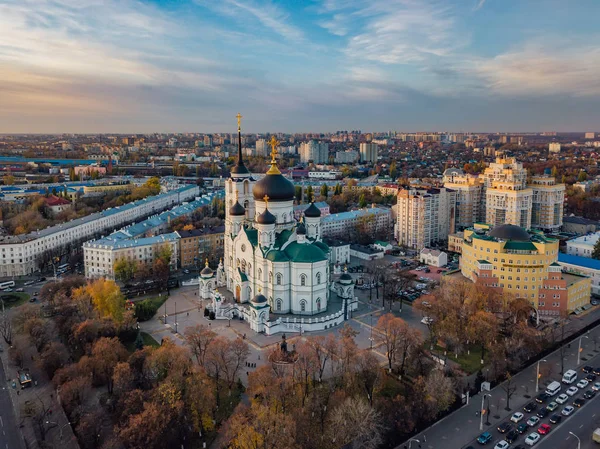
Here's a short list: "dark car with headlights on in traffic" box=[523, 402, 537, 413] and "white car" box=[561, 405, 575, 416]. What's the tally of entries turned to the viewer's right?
0

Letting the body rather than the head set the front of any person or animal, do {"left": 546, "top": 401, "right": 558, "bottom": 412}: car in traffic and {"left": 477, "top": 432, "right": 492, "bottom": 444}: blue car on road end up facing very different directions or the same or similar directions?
same or similar directions

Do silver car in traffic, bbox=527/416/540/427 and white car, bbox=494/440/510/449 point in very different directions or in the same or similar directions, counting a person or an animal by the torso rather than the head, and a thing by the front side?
same or similar directions

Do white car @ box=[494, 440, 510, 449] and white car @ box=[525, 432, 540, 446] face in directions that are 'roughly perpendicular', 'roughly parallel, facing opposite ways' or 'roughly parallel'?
roughly parallel

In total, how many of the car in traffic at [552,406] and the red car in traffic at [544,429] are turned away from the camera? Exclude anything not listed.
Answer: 0

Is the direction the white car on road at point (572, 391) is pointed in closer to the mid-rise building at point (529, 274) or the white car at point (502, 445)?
the white car at point (502, 445)

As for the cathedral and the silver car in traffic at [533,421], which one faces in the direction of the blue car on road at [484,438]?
the silver car in traffic at [533,421]

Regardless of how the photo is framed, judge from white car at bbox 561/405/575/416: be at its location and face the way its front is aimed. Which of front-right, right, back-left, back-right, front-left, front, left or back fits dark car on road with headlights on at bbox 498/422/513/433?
front

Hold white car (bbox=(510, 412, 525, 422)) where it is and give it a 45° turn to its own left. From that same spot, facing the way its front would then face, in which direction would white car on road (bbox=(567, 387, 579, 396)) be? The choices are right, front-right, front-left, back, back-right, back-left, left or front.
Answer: back-left

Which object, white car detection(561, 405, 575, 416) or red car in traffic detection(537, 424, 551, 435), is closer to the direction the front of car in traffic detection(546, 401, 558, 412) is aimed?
the red car in traffic

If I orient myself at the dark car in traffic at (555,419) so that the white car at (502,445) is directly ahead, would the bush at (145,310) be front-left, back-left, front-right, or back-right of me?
front-right
